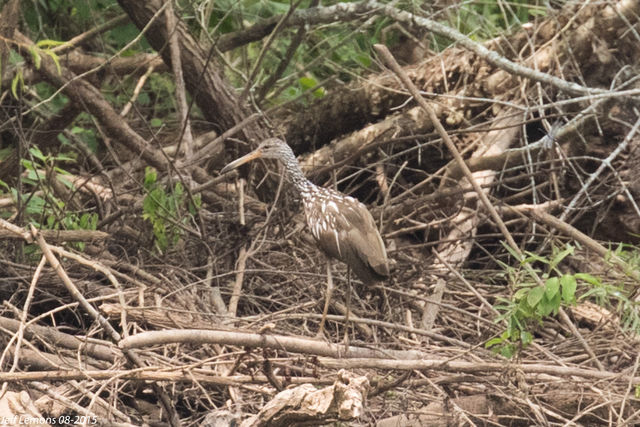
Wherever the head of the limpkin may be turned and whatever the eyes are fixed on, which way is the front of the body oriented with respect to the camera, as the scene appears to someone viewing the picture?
to the viewer's left

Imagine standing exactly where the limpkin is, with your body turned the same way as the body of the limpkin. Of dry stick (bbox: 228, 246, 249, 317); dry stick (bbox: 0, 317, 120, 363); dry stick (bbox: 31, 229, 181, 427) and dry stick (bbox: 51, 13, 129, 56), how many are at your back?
0

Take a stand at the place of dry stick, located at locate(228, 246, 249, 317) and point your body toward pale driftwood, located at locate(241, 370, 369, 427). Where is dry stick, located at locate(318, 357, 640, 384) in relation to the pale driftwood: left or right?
left

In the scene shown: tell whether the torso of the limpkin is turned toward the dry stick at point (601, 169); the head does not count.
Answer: no

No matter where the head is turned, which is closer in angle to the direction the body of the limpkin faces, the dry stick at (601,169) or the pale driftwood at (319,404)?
the pale driftwood

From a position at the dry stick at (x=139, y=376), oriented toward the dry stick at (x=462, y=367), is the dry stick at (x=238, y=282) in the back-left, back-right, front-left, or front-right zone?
front-left

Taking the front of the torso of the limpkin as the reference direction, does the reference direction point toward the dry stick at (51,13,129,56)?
no

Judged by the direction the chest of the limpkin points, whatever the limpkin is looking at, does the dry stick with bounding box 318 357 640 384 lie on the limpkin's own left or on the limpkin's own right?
on the limpkin's own left

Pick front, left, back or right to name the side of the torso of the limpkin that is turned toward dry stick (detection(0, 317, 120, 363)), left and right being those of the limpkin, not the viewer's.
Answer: front

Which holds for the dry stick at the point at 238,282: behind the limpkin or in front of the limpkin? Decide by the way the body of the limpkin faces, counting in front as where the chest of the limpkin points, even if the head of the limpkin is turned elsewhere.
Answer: in front

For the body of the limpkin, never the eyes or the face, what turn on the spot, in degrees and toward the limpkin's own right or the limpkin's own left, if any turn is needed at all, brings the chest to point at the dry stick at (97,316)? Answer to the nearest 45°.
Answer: approximately 45° to the limpkin's own left

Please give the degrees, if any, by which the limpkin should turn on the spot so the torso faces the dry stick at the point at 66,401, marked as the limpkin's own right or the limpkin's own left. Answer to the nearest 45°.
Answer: approximately 45° to the limpkin's own left

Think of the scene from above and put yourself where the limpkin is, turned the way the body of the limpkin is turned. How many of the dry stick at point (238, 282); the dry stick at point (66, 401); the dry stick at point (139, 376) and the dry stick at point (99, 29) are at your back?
0

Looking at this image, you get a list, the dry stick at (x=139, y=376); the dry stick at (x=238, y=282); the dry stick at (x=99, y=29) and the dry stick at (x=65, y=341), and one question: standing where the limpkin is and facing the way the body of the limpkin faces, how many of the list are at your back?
0

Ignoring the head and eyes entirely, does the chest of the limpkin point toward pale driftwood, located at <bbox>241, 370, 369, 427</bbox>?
no

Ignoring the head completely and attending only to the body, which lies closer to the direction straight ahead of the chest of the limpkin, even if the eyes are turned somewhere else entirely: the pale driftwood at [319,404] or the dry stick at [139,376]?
the dry stick
